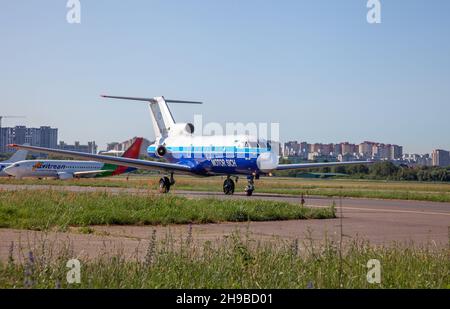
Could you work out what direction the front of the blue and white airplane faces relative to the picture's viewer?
facing the viewer and to the right of the viewer
